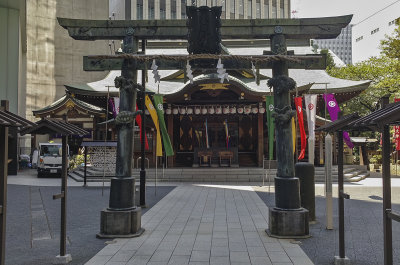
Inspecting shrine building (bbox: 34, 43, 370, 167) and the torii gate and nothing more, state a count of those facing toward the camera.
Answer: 2

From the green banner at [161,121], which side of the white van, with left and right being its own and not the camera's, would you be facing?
front

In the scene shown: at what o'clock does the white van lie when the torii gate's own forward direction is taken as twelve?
The white van is roughly at 5 o'clock from the torii gate.

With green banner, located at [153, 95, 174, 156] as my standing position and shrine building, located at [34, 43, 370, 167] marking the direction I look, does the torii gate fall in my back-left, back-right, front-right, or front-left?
back-right

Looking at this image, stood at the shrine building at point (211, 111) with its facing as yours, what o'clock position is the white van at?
The white van is roughly at 3 o'clock from the shrine building.

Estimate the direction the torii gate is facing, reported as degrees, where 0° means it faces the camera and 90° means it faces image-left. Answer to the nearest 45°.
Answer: approximately 0°

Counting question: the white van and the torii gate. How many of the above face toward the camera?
2

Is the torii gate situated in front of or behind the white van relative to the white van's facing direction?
in front

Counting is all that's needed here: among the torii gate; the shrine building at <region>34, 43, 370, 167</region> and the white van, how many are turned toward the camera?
3

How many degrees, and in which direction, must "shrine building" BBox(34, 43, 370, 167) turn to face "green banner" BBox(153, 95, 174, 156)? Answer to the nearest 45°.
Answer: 0° — it already faces it

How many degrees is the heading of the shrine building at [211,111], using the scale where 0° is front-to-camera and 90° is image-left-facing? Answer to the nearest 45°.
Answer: approximately 0°

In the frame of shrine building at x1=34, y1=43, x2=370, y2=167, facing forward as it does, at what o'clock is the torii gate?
The torii gate is roughly at 12 o'clock from the shrine building.
